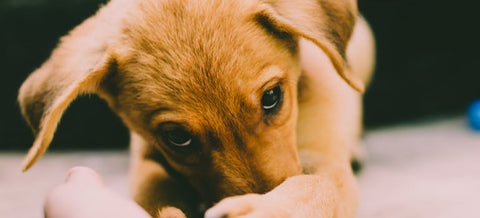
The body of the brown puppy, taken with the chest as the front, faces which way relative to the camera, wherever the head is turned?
toward the camera

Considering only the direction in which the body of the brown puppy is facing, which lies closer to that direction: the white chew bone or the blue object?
the white chew bone

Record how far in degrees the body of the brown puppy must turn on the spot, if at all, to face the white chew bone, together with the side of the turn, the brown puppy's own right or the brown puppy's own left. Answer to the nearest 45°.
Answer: approximately 45° to the brown puppy's own right

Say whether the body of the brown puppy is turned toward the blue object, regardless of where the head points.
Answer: no
